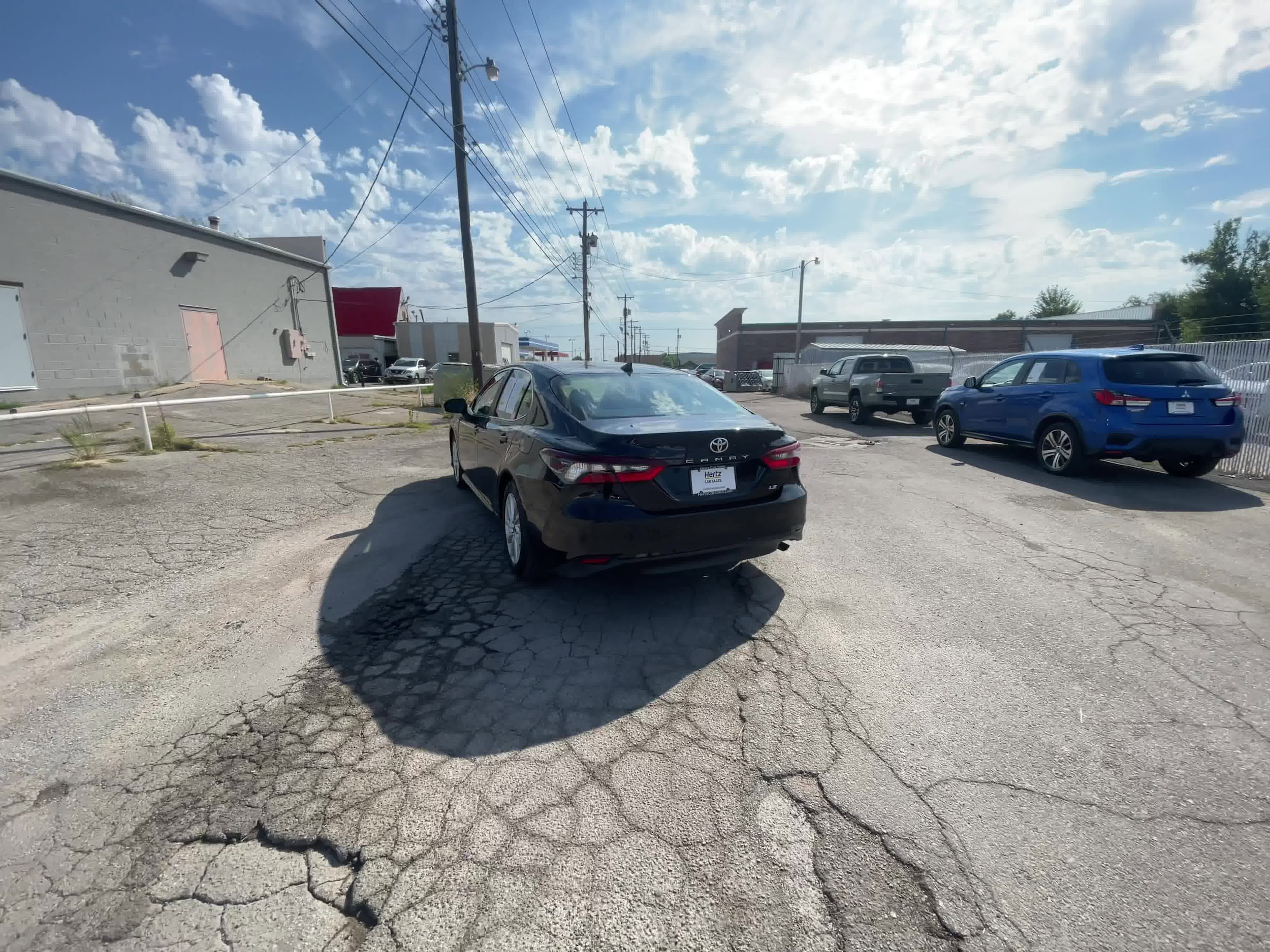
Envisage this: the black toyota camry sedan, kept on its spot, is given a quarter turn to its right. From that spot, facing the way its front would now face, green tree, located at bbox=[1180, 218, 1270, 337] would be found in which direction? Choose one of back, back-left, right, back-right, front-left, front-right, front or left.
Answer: front

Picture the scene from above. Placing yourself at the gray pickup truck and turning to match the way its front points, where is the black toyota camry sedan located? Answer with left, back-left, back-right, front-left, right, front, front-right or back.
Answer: back-left

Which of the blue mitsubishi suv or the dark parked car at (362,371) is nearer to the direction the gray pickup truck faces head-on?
the dark parked car

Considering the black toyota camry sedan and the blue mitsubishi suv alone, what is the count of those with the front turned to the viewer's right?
0

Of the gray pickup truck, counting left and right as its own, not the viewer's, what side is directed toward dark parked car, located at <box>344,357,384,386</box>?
front

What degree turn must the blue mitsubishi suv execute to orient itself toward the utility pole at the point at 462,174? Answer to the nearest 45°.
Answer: approximately 45° to its left

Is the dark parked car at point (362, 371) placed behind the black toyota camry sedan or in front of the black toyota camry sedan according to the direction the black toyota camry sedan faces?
in front

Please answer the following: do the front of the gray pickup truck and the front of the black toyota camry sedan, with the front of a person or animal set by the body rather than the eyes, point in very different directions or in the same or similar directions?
same or similar directions

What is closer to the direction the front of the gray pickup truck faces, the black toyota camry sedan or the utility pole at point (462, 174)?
the utility pole

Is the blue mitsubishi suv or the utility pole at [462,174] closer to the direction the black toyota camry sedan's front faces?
the utility pole

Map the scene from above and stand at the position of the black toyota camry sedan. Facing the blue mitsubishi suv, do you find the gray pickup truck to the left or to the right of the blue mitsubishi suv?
left

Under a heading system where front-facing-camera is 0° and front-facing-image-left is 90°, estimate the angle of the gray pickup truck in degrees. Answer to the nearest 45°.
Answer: approximately 135°

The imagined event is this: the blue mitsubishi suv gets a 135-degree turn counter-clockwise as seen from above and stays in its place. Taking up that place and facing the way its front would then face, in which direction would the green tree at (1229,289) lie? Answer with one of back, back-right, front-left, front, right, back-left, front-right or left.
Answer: back

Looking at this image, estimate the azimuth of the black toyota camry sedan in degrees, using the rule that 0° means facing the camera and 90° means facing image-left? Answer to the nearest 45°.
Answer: approximately 135°

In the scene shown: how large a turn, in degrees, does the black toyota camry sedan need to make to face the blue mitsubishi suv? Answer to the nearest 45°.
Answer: approximately 90° to its right

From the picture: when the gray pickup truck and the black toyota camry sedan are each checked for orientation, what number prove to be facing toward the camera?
0

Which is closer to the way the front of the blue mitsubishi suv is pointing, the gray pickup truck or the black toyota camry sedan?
the gray pickup truck

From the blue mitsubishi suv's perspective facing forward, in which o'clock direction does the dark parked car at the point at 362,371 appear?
The dark parked car is roughly at 11 o'clock from the blue mitsubishi suv.

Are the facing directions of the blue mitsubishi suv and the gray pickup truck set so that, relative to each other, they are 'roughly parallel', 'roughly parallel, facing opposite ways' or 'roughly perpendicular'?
roughly parallel

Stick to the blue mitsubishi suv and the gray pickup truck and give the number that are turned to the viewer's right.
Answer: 0
